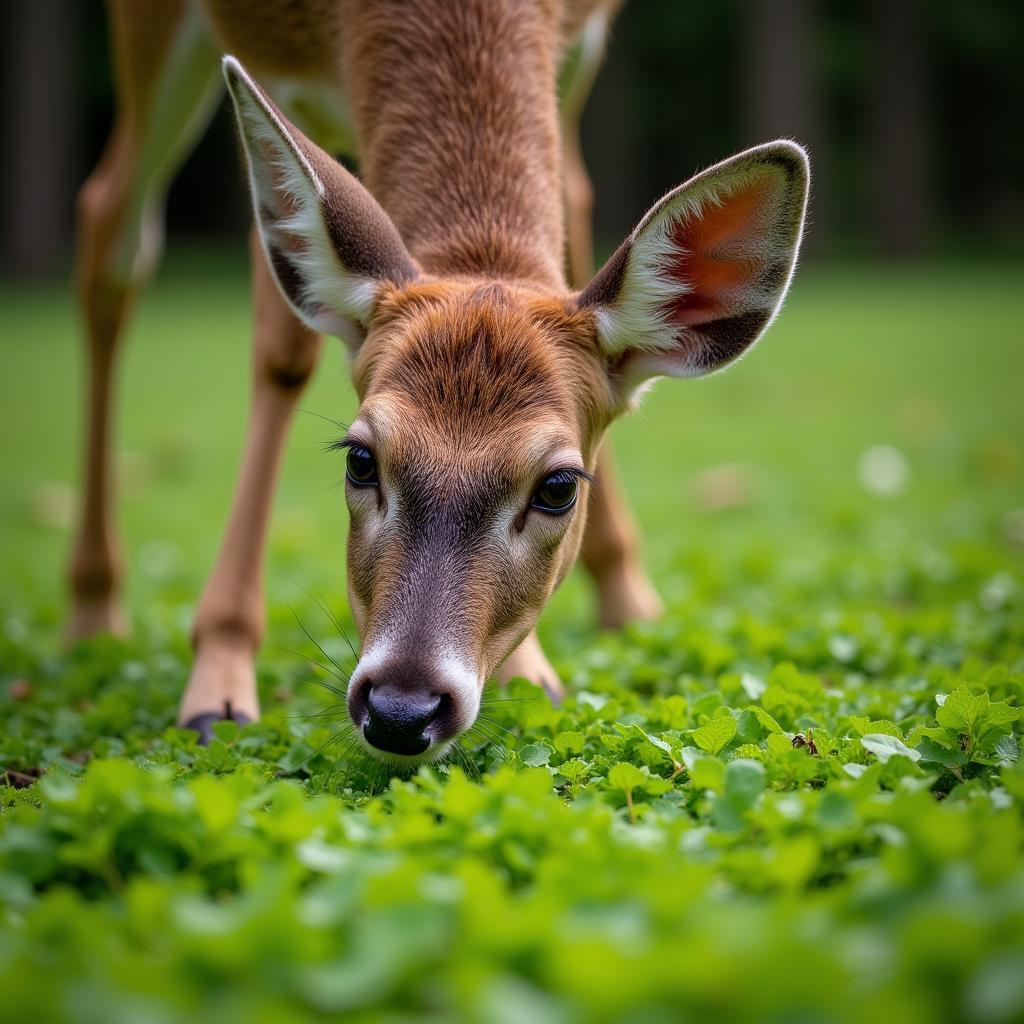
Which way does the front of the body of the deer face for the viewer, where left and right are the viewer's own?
facing the viewer

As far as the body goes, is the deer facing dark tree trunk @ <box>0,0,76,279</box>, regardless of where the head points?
no

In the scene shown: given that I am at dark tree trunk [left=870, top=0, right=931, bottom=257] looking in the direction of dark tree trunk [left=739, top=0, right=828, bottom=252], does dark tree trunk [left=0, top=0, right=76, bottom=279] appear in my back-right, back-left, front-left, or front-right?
front-right
